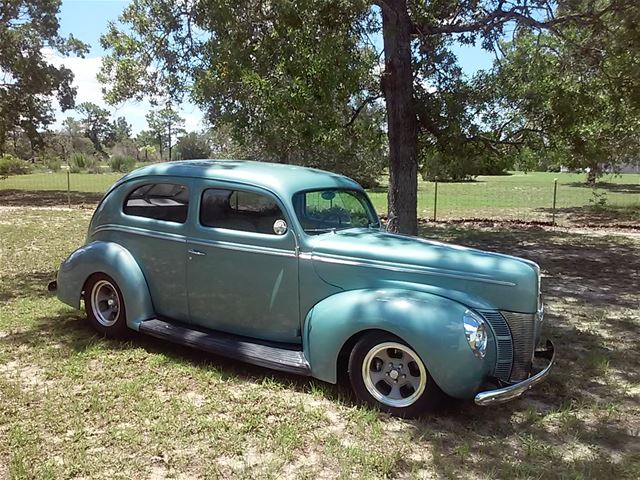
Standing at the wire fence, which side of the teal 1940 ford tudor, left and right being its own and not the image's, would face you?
left

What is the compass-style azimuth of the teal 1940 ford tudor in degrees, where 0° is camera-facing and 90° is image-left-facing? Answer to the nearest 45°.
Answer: approximately 315°

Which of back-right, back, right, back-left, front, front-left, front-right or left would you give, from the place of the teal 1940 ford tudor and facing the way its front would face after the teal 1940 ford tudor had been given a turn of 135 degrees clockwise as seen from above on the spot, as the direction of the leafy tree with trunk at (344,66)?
right
